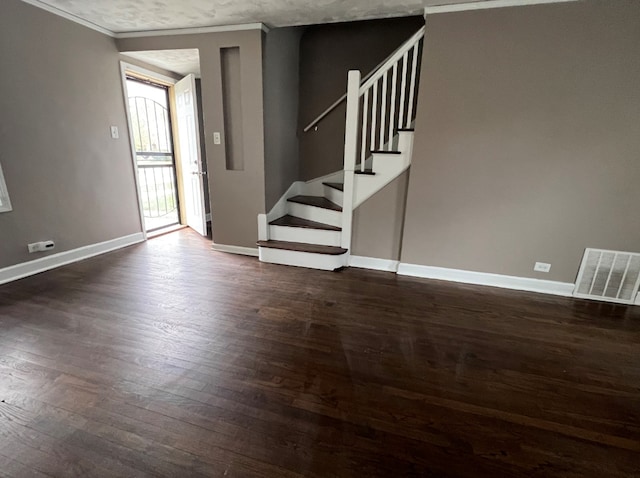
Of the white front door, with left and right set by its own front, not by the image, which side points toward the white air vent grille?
left

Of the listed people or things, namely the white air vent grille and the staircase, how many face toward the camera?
2

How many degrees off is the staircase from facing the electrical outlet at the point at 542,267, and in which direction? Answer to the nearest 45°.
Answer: approximately 90° to its left

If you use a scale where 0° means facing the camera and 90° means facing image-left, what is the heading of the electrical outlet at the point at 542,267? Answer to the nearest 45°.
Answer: approximately 0°

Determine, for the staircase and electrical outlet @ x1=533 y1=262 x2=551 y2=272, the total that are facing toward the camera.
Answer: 2

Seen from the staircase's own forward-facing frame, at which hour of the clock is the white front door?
The white front door is roughly at 4 o'clock from the staircase.
